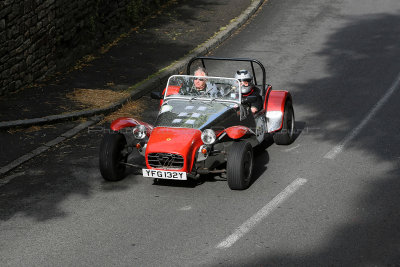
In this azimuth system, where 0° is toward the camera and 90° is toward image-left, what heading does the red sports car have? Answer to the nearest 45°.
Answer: approximately 45°
